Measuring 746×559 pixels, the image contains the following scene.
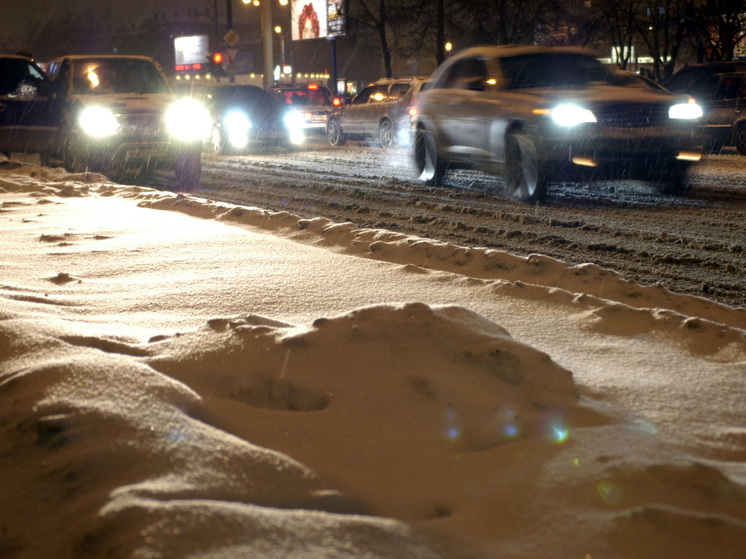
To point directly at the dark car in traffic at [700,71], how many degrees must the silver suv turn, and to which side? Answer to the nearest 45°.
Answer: approximately 135° to its left

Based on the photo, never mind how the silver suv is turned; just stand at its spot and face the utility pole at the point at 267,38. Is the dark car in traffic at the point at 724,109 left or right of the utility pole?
right

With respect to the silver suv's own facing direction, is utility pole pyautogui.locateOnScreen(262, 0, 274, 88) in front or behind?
behind

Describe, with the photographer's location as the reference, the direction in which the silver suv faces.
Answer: facing the viewer and to the right of the viewer

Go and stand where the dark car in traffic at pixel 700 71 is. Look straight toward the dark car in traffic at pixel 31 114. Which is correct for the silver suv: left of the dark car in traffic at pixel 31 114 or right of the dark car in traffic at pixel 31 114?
left

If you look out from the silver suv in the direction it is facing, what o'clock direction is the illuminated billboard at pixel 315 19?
The illuminated billboard is roughly at 7 o'clock from the silver suv.

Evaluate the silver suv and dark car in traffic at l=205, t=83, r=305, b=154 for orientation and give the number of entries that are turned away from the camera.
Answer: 0

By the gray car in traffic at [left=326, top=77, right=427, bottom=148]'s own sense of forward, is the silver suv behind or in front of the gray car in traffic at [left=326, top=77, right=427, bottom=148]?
behind

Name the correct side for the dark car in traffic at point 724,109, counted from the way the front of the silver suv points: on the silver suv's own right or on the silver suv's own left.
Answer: on the silver suv's own left

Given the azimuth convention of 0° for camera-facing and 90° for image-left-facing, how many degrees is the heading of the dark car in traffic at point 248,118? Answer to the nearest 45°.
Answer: approximately 315°

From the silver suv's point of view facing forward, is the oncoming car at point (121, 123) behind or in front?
behind
